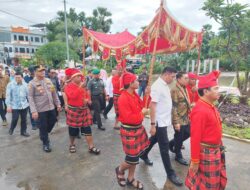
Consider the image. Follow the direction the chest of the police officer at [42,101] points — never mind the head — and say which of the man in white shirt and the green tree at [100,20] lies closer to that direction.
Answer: the man in white shirt

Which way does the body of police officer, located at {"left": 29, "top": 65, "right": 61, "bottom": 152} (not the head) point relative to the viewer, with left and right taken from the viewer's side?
facing the viewer and to the right of the viewer

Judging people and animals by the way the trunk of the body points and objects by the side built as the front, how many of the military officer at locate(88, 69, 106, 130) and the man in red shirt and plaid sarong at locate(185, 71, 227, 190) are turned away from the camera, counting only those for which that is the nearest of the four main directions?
0

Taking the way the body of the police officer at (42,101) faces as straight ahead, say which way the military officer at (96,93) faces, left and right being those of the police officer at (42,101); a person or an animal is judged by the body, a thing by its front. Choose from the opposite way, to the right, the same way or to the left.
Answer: the same way

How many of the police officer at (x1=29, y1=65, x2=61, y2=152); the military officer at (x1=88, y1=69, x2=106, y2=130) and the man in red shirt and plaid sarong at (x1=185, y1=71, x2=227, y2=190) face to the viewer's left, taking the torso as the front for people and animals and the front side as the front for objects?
0

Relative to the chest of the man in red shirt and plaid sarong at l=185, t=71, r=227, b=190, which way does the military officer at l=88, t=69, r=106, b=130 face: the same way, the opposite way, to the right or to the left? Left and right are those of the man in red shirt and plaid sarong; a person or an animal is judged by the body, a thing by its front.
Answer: the same way

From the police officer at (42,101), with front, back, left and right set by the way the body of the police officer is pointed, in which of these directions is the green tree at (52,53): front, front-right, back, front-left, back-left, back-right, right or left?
back-left

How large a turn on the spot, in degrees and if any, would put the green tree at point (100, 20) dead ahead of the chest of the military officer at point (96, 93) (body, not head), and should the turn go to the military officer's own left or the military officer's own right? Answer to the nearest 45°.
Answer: approximately 135° to the military officer's own left

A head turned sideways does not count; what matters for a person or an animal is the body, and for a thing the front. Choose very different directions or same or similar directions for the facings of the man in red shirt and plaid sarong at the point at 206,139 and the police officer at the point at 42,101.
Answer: same or similar directions
